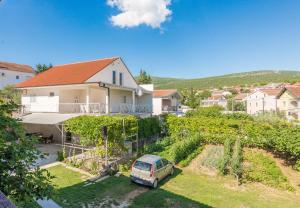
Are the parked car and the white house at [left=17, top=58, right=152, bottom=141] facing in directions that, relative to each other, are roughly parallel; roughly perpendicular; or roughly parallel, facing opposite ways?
roughly parallel, facing opposite ways

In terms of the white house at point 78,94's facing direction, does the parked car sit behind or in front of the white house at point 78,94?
in front

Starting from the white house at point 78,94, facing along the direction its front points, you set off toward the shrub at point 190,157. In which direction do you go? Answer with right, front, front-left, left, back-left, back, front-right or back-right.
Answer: front

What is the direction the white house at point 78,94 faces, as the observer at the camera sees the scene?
facing the viewer and to the right of the viewer

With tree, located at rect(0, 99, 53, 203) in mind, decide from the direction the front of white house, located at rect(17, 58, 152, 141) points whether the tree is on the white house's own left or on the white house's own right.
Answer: on the white house's own right
